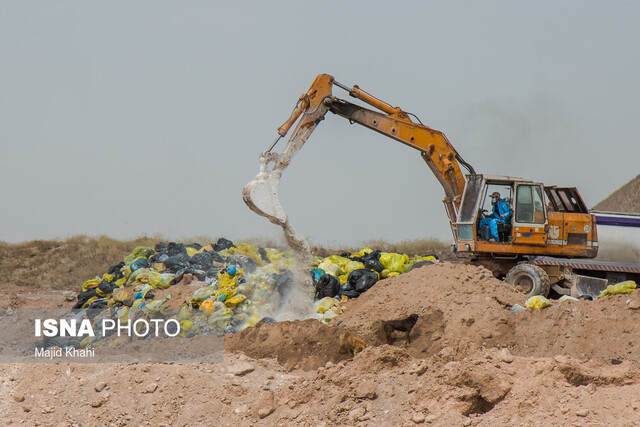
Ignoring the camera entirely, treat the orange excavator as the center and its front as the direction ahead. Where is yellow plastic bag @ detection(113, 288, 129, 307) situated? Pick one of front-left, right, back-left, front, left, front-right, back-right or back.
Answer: front

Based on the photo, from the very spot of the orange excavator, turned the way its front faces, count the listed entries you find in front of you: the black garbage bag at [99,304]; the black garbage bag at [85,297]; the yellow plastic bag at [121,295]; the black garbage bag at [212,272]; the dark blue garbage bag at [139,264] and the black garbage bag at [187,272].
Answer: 6

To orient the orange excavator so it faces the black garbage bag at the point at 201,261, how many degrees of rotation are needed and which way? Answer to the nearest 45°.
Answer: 0° — it already faces it

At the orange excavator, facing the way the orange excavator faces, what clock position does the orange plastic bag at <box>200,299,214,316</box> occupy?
The orange plastic bag is roughly at 11 o'clock from the orange excavator.

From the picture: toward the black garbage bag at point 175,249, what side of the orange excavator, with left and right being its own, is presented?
front

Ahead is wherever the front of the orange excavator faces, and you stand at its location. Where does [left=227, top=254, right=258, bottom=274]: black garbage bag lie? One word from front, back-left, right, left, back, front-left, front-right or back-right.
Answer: front

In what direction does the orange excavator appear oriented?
to the viewer's left

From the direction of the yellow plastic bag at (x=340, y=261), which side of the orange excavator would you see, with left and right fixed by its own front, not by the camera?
front

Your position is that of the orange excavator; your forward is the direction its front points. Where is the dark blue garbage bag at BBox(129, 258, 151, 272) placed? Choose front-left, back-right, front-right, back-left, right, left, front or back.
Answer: front

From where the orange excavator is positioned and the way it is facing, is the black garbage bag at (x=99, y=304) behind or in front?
in front

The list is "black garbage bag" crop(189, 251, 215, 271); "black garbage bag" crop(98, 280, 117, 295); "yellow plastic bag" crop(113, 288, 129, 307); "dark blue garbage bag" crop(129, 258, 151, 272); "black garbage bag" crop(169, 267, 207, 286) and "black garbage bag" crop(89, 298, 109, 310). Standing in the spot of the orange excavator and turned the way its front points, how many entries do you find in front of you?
6
